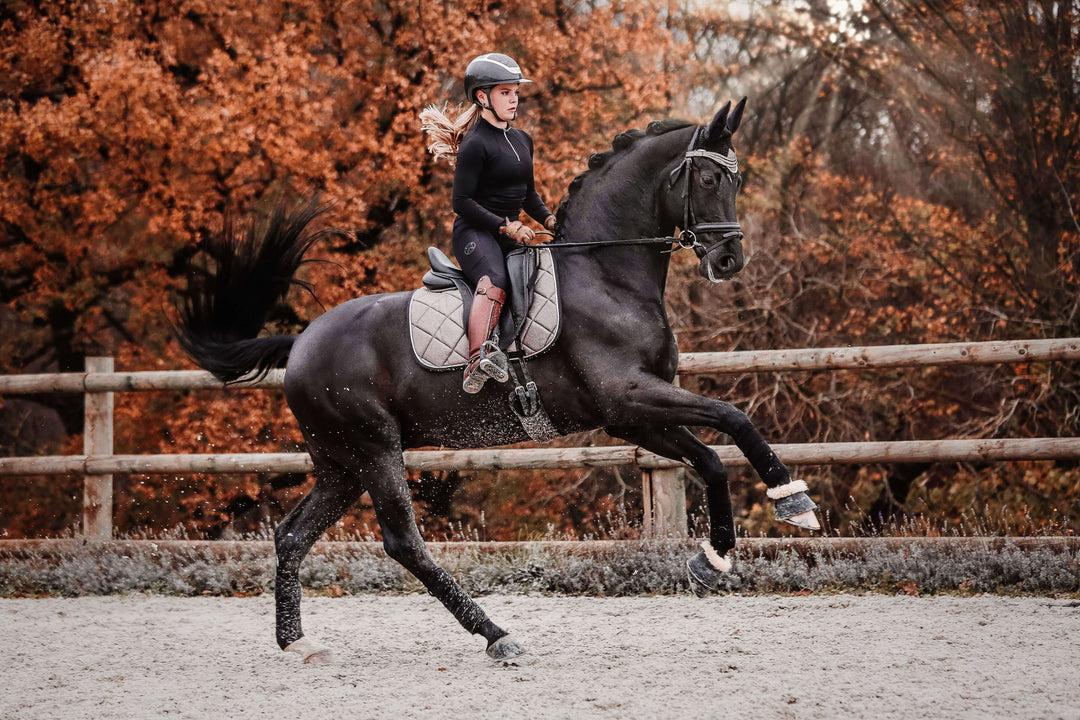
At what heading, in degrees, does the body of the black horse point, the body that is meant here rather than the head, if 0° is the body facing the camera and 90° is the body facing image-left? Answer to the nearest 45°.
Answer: approximately 270°

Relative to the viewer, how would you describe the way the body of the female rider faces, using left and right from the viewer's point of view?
facing the viewer and to the right of the viewer
